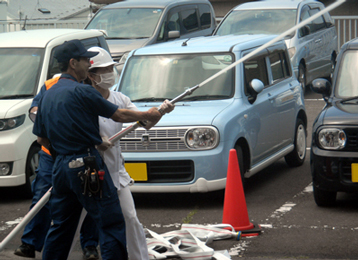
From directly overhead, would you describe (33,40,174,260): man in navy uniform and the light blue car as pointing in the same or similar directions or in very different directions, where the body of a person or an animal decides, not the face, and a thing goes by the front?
very different directions

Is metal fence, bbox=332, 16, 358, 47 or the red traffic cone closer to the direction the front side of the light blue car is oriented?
the red traffic cone

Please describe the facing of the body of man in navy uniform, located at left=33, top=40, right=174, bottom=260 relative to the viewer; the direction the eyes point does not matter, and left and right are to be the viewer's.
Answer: facing away from the viewer and to the right of the viewer

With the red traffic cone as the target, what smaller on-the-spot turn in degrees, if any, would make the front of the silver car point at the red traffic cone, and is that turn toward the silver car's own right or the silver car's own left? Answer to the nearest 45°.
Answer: approximately 45° to the silver car's own left

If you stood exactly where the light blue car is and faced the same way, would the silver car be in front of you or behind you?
behind

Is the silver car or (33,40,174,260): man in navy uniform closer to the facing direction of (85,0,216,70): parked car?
the man in navy uniform

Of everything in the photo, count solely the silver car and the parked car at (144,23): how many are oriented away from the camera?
0

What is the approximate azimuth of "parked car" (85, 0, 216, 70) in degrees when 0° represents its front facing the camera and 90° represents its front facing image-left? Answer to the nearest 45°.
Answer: approximately 45°

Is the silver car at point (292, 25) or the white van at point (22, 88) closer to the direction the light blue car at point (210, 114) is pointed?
the white van

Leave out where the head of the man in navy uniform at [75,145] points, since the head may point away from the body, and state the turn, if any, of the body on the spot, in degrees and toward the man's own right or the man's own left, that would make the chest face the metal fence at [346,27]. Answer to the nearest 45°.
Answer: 0° — they already face it

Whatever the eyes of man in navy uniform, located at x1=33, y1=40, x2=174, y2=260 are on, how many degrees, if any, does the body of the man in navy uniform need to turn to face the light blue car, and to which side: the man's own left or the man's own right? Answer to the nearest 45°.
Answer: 0° — they already face it

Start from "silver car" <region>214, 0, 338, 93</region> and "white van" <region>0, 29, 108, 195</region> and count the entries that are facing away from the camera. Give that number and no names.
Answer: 0

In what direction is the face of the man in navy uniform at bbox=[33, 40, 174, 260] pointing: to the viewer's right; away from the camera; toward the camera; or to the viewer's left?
to the viewer's right

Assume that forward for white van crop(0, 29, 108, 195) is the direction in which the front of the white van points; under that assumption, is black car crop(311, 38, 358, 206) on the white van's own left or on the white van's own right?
on the white van's own left

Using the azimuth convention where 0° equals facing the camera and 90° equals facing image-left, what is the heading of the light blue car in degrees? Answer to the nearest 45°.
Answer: approximately 45°

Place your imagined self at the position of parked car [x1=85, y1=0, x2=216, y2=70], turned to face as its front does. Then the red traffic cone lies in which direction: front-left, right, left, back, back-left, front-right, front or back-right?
front-left
